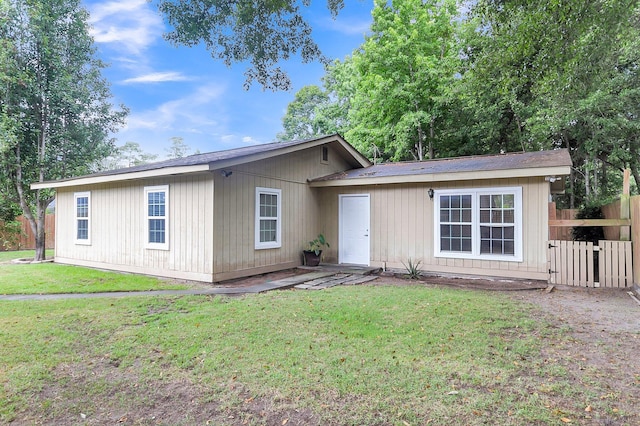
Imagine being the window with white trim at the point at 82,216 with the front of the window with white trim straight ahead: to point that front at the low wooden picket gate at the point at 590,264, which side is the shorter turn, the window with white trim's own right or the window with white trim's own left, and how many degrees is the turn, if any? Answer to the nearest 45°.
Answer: approximately 90° to the window with white trim's own left

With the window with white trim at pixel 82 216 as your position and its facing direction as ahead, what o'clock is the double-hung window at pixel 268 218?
The double-hung window is roughly at 9 o'clock from the window with white trim.

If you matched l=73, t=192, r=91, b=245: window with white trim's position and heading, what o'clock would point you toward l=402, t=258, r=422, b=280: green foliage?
The green foliage is roughly at 9 o'clock from the window with white trim.

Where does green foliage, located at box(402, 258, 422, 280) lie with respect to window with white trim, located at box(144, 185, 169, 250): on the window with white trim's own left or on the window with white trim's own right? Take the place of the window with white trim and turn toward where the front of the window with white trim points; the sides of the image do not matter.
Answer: on the window with white trim's own left

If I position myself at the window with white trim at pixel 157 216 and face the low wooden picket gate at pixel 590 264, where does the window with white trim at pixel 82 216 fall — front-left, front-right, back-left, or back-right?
back-left

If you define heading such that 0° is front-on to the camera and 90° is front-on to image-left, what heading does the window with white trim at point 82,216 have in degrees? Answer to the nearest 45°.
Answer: approximately 45°

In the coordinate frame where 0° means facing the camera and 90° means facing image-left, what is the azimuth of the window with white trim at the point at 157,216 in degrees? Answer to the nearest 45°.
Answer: approximately 45°
